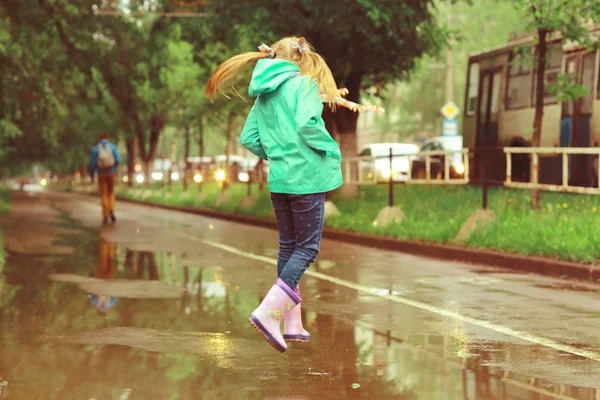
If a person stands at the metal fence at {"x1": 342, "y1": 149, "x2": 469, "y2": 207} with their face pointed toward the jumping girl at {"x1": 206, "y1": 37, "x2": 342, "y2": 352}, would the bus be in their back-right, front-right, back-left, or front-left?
back-left

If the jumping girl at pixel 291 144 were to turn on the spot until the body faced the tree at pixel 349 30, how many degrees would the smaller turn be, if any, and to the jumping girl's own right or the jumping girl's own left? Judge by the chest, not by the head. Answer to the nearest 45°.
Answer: approximately 45° to the jumping girl's own left

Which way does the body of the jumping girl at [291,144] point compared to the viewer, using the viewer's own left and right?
facing away from the viewer and to the right of the viewer

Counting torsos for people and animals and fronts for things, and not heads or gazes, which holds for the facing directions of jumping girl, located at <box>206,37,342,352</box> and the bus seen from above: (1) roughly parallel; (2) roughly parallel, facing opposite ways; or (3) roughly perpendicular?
roughly perpendicular

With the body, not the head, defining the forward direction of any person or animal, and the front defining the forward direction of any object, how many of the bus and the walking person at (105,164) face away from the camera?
1

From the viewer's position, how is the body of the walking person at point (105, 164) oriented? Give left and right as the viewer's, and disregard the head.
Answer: facing away from the viewer

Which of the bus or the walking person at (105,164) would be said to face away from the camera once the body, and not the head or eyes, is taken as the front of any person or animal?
the walking person

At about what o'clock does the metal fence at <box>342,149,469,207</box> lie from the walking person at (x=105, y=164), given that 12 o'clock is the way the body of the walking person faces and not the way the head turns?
The metal fence is roughly at 4 o'clock from the walking person.
